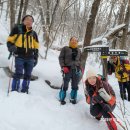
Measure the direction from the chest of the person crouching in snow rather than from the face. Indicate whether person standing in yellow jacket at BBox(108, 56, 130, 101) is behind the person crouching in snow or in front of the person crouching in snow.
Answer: behind

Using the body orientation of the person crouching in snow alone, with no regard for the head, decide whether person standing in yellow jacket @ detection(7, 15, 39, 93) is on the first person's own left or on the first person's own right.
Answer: on the first person's own right

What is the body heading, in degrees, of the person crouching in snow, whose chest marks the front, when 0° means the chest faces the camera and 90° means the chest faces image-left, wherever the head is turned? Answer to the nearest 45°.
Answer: approximately 45°

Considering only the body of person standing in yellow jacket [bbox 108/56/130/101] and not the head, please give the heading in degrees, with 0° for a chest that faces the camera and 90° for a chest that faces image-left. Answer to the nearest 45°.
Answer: approximately 45°

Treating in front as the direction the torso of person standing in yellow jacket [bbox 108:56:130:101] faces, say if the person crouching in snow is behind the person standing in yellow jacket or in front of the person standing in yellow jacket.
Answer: in front

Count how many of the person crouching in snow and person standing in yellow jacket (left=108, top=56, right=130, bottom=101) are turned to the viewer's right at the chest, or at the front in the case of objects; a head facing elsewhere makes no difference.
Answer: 0
